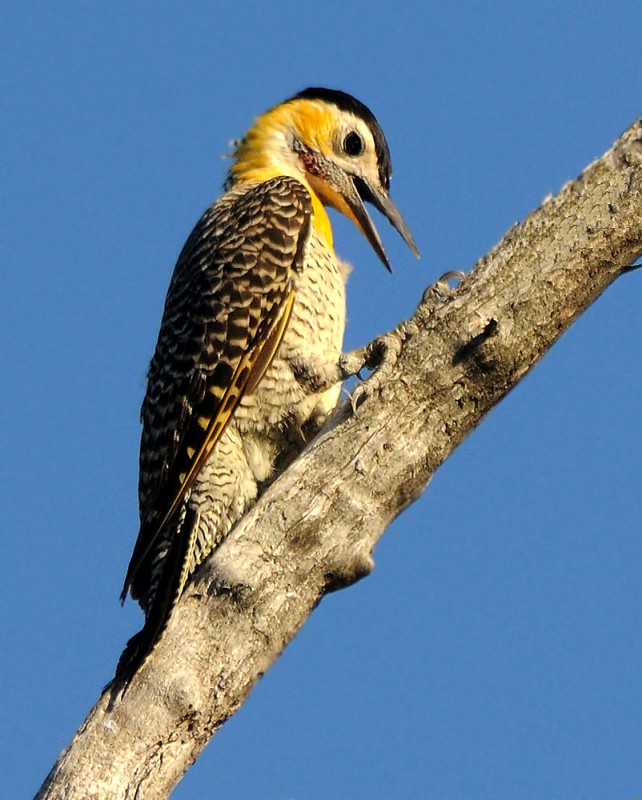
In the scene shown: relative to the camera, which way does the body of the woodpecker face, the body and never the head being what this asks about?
to the viewer's right
